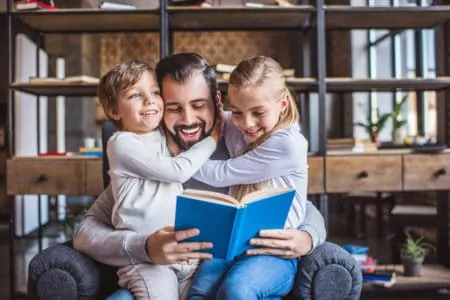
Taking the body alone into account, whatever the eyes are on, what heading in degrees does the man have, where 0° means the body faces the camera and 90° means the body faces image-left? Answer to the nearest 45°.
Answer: approximately 0°

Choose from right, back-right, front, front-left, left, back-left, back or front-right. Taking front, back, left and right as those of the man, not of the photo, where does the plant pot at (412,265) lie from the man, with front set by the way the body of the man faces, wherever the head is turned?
back-left

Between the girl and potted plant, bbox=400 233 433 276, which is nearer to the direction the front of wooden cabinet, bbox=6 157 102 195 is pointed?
the girl

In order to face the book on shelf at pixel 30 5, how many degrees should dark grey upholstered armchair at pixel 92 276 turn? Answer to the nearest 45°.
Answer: approximately 180°

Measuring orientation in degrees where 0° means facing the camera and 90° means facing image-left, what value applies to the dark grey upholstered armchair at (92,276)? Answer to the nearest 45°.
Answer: approximately 0°

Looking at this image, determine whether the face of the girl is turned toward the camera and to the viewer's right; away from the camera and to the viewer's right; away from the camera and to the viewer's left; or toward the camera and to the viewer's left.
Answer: toward the camera and to the viewer's left

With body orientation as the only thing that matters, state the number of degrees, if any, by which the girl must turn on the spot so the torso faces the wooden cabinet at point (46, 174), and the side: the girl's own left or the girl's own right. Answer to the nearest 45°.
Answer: approximately 90° to the girl's own right

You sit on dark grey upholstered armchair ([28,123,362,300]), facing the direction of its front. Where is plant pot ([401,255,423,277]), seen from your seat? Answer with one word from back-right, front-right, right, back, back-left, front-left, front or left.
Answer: back-left

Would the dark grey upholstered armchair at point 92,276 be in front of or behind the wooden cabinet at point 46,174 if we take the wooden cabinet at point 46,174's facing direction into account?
in front

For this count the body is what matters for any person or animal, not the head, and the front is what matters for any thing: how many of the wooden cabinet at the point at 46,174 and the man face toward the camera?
2

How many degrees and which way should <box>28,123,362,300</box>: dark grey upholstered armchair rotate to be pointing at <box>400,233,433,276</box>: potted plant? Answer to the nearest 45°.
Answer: approximately 135° to its left

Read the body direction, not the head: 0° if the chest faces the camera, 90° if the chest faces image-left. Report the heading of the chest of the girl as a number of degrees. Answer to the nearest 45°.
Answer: approximately 45°
